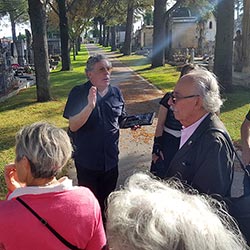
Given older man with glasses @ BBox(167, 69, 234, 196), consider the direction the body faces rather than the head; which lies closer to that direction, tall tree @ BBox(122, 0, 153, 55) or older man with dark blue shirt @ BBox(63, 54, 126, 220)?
the older man with dark blue shirt

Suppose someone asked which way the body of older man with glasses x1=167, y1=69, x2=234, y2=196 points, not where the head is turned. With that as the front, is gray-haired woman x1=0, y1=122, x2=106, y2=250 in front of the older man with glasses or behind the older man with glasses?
in front

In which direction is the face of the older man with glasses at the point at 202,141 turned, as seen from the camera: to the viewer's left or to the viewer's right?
to the viewer's left

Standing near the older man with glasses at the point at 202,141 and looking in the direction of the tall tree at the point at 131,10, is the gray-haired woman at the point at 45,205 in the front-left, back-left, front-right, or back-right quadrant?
back-left

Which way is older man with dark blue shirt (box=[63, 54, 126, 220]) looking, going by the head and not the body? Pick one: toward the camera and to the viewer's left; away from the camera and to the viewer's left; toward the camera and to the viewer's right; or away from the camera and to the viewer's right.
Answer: toward the camera and to the viewer's right

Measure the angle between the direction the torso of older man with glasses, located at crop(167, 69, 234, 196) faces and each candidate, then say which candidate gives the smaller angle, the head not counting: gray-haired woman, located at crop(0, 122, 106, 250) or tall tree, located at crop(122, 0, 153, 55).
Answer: the gray-haired woman

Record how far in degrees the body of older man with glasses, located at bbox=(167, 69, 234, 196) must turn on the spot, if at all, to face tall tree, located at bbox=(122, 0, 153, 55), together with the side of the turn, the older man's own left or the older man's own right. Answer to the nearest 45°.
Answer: approximately 90° to the older man's own right

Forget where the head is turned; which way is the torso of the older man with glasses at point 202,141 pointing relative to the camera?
to the viewer's left

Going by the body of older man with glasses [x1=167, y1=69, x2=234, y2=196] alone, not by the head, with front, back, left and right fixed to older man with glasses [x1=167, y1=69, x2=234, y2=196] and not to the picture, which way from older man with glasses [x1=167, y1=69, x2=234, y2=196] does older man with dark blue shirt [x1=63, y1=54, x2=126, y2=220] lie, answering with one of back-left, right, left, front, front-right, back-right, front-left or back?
front-right
